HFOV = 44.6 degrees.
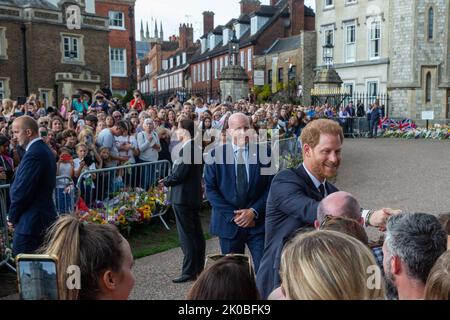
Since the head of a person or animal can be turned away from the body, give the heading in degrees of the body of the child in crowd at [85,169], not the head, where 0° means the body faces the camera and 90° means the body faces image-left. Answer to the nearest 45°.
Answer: approximately 0°

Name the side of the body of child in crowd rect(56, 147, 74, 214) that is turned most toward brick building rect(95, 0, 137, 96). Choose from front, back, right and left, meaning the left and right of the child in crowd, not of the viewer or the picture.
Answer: back

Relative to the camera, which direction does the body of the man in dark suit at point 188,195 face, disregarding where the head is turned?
to the viewer's left

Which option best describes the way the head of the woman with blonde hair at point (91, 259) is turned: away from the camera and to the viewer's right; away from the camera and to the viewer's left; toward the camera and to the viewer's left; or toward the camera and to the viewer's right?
away from the camera and to the viewer's right

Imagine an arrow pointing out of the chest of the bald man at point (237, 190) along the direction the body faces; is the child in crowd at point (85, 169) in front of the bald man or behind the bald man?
behind

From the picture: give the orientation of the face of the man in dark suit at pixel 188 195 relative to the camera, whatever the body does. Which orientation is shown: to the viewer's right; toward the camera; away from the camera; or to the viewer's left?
to the viewer's left

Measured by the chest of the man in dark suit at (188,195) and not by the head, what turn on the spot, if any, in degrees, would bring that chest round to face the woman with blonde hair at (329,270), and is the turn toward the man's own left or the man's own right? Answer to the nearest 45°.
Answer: approximately 90° to the man's own left

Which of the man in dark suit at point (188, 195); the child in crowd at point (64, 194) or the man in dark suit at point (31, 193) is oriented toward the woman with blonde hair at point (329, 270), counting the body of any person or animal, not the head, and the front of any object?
the child in crowd

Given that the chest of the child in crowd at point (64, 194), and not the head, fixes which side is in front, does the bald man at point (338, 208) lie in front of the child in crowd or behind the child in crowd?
in front

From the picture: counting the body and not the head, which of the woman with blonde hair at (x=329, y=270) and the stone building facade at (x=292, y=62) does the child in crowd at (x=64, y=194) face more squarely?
the woman with blonde hair

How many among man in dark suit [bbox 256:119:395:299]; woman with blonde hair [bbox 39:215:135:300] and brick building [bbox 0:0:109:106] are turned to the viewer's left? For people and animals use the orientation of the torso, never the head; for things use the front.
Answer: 0

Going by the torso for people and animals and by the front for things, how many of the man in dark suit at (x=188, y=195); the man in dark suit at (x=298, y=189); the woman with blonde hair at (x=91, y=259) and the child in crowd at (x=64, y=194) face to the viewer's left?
1

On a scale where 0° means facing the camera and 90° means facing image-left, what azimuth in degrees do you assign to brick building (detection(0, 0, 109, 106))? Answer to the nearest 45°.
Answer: approximately 315°

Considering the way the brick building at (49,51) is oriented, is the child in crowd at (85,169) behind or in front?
in front

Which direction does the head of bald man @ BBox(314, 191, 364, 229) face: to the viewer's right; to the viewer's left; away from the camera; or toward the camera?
away from the camera

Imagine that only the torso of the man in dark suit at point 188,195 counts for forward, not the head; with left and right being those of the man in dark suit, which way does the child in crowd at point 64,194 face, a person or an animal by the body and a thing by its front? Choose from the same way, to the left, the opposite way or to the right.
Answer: to the left
